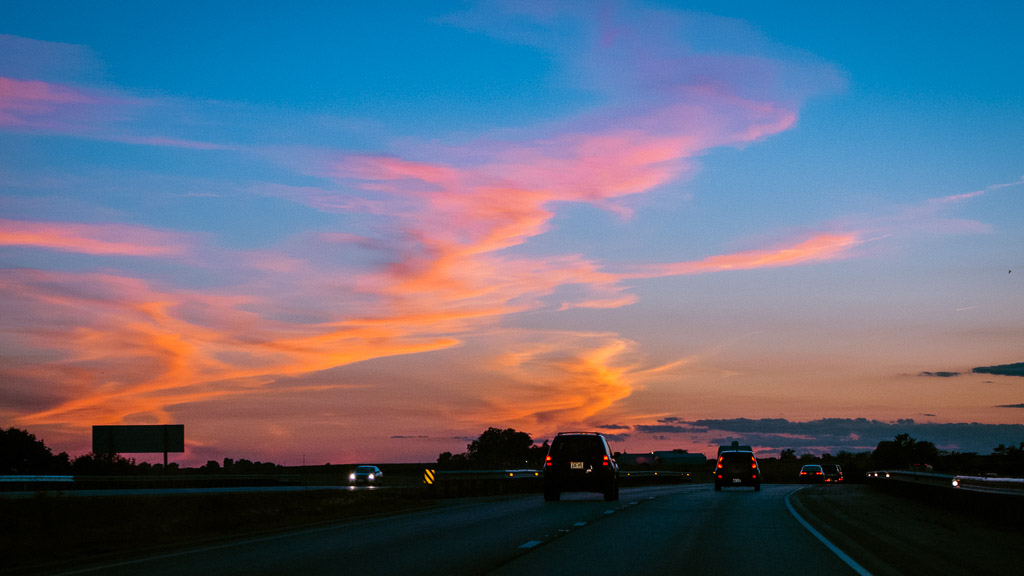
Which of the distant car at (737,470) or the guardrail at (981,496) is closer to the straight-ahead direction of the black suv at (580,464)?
the distant car

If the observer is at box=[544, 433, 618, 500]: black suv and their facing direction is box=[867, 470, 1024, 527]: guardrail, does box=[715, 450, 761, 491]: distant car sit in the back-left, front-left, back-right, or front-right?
front-left

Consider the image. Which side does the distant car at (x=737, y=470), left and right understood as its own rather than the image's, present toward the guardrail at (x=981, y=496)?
back

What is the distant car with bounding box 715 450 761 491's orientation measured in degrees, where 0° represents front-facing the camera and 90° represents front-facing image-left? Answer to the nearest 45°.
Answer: approximately 180°

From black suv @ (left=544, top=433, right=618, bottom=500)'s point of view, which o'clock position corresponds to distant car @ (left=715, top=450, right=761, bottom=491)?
The distant car is roughly at 1 o'clock from the black suv.

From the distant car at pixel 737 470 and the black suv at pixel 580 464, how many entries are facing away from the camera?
2

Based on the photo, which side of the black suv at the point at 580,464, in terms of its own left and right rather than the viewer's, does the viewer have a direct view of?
back

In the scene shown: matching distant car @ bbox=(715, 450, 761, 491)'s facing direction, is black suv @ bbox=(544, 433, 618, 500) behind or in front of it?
behind
